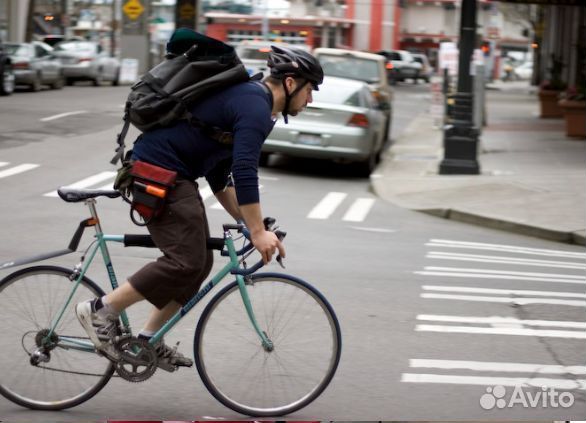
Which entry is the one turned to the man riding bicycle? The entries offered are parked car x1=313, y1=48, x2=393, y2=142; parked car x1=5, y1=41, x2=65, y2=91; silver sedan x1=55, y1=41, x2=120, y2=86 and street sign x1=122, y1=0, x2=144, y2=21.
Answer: the street sign

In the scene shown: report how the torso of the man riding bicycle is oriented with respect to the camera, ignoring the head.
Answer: to the viewer's right

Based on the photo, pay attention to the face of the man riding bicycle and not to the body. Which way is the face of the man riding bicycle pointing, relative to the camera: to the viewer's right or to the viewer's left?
to the viewer's right

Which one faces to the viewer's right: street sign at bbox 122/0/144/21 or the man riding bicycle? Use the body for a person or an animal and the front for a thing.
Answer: the man riding bicycle

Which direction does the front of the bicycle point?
to the viewer's right

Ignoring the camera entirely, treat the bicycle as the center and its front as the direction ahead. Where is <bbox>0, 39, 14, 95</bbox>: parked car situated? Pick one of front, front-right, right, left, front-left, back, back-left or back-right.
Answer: left

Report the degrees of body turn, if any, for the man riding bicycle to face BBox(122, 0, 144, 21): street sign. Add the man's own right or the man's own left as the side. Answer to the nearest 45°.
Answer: approximately 90° to the man's own left

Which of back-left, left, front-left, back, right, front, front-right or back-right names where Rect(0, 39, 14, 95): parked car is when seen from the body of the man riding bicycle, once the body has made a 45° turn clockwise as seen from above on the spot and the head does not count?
back-left
